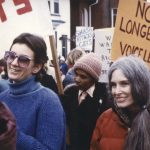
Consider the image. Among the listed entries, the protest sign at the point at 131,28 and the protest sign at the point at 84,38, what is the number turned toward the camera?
2

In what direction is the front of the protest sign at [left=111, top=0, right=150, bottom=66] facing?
toward the camera

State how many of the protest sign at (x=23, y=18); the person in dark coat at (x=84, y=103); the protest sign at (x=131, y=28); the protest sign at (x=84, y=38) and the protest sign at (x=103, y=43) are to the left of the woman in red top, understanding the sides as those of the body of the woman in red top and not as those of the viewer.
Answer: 0

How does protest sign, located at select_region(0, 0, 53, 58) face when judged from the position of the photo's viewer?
facing the viewer

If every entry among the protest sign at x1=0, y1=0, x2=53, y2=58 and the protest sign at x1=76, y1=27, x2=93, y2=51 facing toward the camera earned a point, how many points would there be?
2

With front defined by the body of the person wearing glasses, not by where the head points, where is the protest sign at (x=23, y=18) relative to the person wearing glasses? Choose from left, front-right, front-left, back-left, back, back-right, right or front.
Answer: back-right

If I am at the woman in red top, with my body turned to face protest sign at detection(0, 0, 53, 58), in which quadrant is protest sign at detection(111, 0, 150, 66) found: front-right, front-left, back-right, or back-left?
front-right

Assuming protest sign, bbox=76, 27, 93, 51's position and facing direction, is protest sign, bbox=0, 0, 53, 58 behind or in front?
in front

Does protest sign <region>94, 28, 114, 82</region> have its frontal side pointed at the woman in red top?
yes

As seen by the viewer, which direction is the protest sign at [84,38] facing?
toward the camera

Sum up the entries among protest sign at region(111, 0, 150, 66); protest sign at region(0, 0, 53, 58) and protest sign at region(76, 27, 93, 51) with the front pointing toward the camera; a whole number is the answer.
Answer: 3

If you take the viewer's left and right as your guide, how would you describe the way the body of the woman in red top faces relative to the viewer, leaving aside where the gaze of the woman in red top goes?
facing the viewer and to the left of the viewer

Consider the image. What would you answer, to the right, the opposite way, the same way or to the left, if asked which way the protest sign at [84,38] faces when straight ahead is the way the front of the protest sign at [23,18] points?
the same way

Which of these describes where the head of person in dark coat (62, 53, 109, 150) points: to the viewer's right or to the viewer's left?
to the viewer's left

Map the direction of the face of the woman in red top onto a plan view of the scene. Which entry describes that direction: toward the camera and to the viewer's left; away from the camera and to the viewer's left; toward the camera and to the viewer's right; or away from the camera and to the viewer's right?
toward the camera and to the viewer's left

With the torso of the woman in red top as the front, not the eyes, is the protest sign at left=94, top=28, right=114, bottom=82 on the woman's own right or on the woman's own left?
on the woman's own right

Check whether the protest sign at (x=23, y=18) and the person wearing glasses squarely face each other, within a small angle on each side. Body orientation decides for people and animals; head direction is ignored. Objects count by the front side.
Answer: no

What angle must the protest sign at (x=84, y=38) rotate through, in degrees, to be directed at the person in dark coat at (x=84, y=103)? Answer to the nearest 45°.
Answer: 0° — it already faces them
